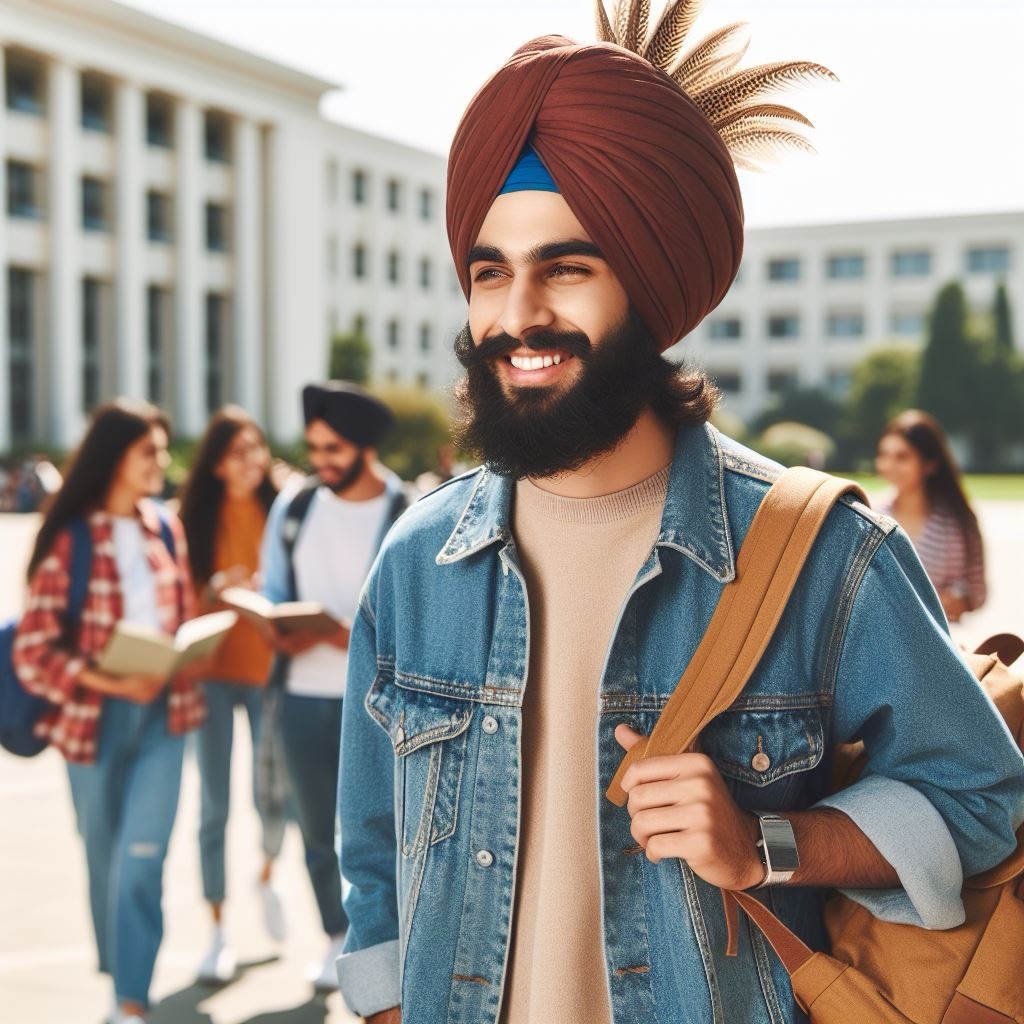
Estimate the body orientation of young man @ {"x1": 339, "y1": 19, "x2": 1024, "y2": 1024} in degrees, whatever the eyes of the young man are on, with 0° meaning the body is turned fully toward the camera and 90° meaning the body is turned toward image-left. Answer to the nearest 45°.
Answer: approximately 45°

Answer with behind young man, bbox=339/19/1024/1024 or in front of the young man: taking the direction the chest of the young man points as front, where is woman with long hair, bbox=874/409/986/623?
behind

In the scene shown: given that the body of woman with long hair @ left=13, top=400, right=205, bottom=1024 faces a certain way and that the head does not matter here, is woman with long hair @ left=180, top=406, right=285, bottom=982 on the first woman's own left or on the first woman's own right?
on the first woman's own left

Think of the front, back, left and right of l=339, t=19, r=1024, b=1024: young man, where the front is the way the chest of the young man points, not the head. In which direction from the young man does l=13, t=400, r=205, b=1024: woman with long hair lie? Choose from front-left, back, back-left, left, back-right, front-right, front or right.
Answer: right

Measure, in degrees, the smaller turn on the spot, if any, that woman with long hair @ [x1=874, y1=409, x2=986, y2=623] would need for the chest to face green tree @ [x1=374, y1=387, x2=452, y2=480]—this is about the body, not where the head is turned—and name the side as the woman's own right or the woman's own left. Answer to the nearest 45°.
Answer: approximately 90° to the woman's own right

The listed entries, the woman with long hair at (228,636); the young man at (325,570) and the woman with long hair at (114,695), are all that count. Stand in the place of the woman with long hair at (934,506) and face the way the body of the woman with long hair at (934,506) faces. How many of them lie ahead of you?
3

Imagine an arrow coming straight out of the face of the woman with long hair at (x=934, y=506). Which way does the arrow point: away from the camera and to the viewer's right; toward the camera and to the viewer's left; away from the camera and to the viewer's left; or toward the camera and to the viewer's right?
toward the camera and to the viewer's left

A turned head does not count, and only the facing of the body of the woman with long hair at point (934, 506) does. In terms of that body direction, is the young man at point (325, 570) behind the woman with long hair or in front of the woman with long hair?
in front

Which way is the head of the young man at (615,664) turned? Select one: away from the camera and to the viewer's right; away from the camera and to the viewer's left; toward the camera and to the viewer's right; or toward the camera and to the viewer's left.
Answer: toward the camera and to the viewer's left

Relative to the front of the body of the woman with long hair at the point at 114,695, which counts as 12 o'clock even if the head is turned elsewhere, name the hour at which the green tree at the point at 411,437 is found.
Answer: The green tree is roughly at 8 o'clock from the woman with long hair.

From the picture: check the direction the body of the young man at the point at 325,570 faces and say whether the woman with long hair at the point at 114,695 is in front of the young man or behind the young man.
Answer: in front

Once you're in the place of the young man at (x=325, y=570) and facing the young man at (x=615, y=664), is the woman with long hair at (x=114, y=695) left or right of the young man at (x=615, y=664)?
right

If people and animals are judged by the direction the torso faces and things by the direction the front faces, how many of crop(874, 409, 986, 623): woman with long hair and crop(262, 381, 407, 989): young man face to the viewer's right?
0

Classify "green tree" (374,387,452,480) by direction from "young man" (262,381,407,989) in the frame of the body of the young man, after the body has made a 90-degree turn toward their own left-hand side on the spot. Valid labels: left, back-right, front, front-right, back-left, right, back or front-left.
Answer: back-left
